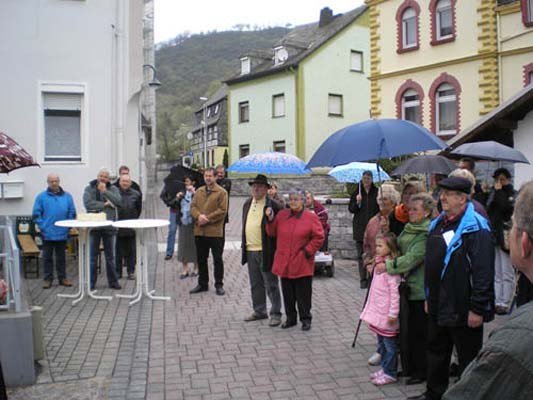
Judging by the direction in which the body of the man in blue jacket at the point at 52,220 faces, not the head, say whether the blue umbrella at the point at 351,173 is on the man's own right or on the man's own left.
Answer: on the man's own left

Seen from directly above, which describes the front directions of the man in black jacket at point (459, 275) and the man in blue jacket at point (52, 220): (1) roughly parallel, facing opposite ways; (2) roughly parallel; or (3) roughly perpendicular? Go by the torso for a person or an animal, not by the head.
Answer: roughly perpendicular

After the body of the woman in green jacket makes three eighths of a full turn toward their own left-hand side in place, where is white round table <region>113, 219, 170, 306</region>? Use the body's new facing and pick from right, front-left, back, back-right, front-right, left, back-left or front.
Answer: back

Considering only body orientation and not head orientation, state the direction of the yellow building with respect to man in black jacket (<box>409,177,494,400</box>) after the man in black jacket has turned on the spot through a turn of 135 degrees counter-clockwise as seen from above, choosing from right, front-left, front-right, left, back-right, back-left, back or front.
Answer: left

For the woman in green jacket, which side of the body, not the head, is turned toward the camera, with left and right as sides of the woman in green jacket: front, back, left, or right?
left

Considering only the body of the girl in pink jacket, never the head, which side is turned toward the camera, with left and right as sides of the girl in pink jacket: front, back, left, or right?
left

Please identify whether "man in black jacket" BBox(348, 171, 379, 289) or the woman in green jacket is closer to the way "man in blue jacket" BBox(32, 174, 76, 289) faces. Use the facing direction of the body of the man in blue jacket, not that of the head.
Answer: the woman in green jacket

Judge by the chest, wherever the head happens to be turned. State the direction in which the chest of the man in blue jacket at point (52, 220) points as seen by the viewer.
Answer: toward the camera

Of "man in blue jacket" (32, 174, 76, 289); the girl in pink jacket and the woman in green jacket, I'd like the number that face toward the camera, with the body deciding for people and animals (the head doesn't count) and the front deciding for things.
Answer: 1

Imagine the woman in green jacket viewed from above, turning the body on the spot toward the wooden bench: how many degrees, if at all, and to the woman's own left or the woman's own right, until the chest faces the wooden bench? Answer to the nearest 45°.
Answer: approximately 45° to the woman's own right

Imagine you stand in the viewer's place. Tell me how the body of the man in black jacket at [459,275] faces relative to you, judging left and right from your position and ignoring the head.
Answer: facing the viewer and to the left of the viewer
